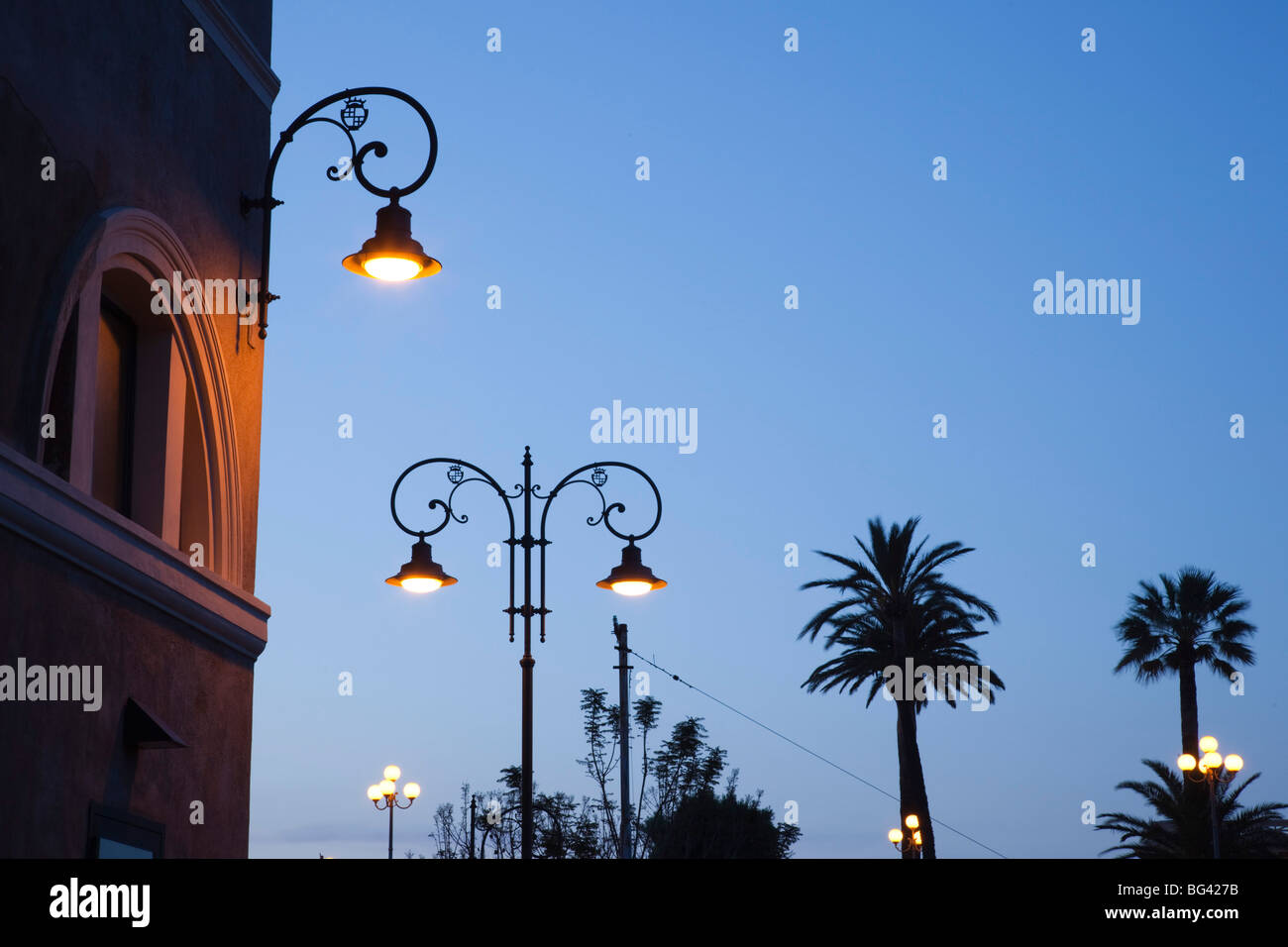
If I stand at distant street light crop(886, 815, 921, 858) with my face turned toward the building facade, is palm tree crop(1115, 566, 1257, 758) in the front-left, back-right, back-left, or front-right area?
back-left

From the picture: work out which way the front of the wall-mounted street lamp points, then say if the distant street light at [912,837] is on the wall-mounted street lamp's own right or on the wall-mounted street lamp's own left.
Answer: on the wall-mounted street lamp's own left

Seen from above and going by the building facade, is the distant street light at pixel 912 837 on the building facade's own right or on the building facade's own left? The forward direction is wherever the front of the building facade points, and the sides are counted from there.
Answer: on the building facade's own left

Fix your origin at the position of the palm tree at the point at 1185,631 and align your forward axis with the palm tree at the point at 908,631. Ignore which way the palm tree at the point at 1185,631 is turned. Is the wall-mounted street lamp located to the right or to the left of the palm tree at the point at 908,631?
left

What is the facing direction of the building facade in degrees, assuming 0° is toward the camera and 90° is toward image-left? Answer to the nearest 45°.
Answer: approximately 315°

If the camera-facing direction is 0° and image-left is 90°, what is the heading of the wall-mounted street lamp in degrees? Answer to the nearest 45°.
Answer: approximately 270°
